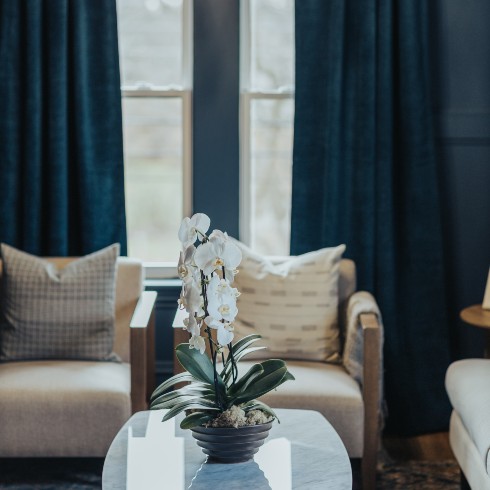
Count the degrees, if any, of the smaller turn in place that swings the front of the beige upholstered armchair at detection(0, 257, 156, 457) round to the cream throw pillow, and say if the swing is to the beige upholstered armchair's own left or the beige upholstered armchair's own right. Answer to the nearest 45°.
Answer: approximately 90° to the beige upholstered armchair's own left

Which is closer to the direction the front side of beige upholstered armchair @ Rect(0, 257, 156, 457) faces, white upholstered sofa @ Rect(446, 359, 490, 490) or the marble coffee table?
the marble coffee table

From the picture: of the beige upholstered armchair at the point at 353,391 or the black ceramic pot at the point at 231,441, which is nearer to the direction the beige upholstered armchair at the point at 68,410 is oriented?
the black ceramic pot

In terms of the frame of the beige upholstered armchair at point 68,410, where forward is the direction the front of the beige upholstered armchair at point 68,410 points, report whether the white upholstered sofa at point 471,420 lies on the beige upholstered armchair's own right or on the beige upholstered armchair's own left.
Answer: on the beige upholstered armchair's own left

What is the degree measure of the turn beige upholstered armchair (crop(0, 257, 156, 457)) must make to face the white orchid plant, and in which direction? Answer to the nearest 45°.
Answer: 0° — it already faces it

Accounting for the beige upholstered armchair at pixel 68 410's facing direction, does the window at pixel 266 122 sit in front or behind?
behind

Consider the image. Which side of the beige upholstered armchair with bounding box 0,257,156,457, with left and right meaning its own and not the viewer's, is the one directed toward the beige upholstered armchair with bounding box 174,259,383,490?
left

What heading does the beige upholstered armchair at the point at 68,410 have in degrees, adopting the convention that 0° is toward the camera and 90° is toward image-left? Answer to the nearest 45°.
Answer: approximately 0°

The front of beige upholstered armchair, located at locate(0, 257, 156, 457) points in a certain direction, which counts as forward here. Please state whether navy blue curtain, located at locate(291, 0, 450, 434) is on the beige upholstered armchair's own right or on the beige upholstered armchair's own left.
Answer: on the beige upholstered armchair's own left
